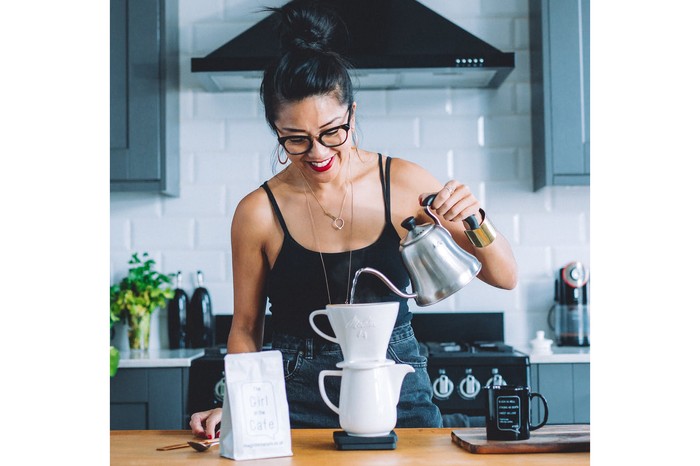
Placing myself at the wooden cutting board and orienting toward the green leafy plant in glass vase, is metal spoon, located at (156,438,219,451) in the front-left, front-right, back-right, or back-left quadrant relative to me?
front-left

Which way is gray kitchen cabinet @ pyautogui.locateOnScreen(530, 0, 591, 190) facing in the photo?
toward the camera

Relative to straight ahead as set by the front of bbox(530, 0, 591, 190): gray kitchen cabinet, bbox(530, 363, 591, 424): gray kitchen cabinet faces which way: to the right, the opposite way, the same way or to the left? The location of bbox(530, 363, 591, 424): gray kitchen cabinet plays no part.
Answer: the same way

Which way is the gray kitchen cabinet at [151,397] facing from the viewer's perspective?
toward the camera

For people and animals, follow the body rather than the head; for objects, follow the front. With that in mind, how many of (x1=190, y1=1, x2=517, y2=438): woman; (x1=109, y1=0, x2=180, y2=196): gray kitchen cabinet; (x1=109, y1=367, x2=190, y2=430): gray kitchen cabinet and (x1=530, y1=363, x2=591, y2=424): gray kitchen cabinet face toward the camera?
4

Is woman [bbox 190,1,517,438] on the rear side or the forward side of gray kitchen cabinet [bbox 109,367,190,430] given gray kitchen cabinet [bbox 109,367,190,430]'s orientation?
on the forward side

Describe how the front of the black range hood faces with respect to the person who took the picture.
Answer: facing the viewer

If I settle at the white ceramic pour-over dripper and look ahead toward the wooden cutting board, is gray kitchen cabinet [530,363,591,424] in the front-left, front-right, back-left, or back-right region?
front-left

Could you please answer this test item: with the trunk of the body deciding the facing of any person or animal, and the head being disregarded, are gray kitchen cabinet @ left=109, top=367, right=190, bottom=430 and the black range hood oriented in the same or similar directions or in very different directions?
same or similar directions

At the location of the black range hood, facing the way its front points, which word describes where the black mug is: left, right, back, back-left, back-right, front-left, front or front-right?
front

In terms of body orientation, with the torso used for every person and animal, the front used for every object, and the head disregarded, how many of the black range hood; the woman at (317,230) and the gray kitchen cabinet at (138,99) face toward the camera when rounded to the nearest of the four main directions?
3

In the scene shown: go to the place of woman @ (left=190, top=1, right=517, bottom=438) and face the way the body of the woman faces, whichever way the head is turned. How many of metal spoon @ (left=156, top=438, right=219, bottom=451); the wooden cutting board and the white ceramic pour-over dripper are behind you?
0

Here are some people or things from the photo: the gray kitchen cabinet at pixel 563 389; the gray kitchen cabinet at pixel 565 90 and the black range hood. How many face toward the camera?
3

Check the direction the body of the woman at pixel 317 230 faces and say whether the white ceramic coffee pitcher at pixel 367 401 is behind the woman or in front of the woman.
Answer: in front

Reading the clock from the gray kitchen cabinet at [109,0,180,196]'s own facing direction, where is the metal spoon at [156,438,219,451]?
The metal spoon is roughly at 12 o'clock from the gray kitchen cabinet.

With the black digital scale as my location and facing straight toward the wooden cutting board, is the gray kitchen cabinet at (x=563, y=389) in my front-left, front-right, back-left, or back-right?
front-left

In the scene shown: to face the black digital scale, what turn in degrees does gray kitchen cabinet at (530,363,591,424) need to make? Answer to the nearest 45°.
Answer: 0° — it already faces it

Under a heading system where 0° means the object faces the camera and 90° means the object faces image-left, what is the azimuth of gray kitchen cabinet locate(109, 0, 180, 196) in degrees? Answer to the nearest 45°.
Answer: approximately 0°

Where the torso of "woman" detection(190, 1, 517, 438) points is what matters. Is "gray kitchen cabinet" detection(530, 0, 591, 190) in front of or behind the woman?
behind
